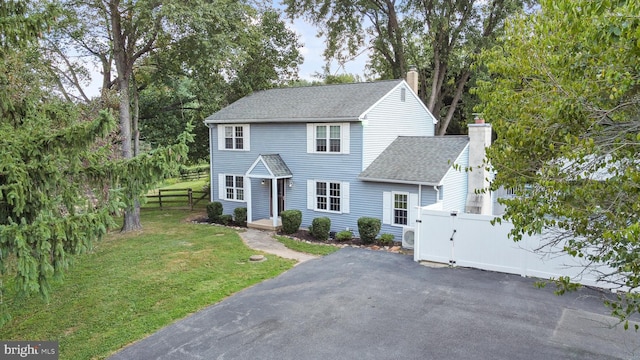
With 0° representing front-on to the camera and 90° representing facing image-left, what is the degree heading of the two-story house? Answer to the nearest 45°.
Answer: approximately 45°

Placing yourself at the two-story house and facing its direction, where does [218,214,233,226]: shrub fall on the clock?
The shrub is roughly at 2 o'clock from the two-story house.

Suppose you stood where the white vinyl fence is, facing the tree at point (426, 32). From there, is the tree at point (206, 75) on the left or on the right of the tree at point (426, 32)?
left

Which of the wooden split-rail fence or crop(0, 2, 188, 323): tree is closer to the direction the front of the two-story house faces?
the tree

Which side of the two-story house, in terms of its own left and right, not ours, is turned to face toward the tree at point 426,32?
back

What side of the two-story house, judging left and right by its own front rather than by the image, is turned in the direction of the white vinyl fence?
left

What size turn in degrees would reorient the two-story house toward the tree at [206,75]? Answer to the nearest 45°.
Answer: approximately 90° to its right

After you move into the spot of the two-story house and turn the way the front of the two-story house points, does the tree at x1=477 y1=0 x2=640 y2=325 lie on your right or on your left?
on your left

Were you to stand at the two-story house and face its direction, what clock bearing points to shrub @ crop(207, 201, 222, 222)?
The shrub is roughly at 2 o'clock from the two-story house.

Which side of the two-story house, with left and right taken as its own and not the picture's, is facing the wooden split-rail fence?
right
